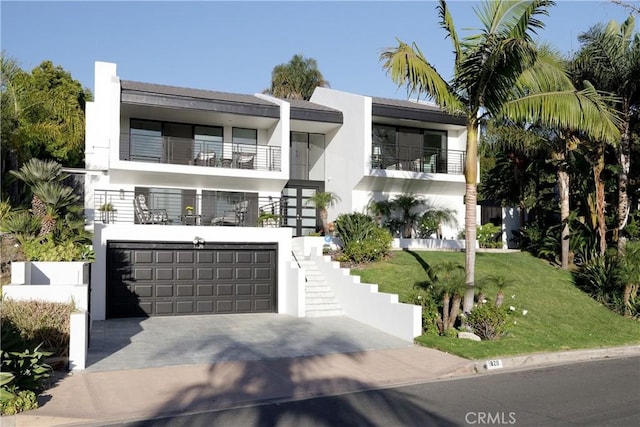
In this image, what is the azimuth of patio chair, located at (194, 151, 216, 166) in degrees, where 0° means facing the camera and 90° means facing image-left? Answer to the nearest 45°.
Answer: approximately 45°

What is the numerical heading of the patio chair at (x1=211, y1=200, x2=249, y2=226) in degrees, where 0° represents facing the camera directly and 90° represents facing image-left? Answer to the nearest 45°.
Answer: approximately 90°

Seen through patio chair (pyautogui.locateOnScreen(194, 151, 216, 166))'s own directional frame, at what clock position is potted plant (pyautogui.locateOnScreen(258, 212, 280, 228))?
The potted plant is roughly at 9 o'clock from the patio chair.

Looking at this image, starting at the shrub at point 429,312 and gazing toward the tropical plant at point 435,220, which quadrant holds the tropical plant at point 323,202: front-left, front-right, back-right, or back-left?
front-left

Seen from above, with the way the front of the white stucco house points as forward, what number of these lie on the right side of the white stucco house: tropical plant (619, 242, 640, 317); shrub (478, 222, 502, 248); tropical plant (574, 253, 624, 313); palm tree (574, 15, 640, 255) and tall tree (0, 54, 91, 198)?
1

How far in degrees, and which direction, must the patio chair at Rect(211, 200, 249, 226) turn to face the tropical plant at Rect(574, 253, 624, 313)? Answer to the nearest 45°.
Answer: approximately 180°

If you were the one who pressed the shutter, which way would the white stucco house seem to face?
facing the viewer
